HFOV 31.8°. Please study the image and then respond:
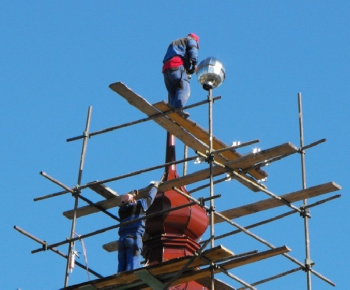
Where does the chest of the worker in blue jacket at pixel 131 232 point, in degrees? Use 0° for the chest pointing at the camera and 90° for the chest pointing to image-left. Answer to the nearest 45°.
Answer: approximately 225°
